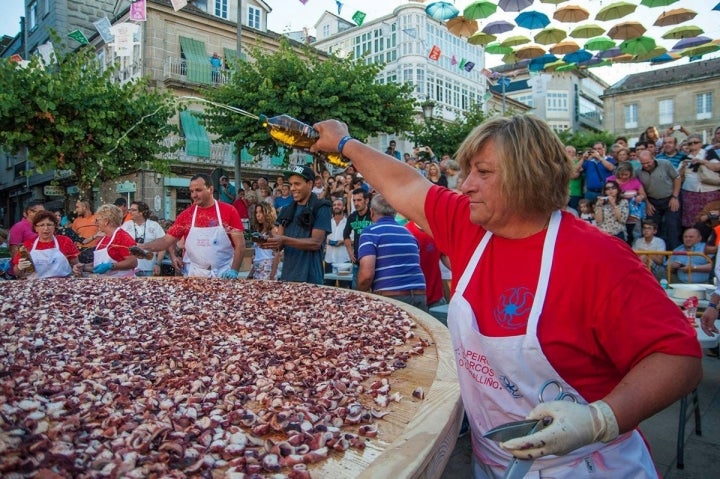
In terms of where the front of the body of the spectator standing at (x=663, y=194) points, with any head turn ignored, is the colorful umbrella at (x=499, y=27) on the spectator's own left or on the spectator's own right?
on the spectator's own right

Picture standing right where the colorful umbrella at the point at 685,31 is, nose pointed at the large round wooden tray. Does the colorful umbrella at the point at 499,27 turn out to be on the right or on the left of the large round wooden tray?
right

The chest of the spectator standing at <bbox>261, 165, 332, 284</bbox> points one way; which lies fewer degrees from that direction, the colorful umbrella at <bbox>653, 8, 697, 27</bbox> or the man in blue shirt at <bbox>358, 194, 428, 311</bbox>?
the man in blue shirt

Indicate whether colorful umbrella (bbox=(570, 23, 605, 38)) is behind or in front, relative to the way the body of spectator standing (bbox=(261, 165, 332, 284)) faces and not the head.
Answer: behind

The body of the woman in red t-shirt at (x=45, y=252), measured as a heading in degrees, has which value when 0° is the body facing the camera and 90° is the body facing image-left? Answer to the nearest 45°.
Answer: approximately 0°

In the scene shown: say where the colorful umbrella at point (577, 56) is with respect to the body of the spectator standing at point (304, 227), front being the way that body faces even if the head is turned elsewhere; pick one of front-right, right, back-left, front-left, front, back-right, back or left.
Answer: back

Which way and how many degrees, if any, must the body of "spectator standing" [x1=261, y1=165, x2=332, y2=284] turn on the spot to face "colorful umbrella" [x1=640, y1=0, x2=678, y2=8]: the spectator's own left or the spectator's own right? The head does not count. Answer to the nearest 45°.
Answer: approximately 180°
